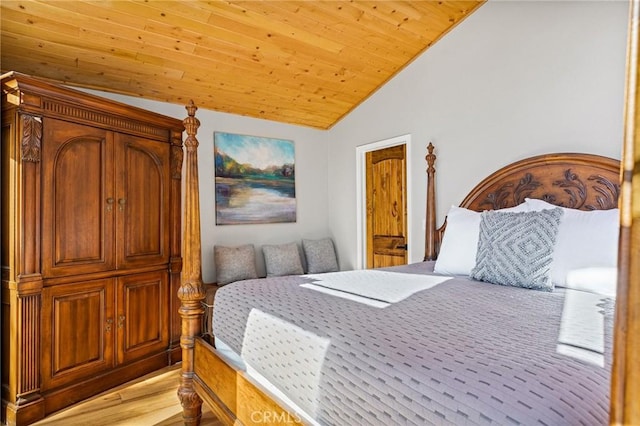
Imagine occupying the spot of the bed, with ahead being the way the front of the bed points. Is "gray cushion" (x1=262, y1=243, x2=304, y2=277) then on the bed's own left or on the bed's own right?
on the bed's own right

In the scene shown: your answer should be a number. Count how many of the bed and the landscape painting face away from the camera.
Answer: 0

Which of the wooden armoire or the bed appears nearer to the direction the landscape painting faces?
the bed

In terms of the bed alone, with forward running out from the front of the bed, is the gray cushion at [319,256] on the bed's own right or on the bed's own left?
on the bed's own right

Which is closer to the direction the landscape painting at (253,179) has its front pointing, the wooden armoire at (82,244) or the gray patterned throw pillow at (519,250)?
the gray patterned throw pillow

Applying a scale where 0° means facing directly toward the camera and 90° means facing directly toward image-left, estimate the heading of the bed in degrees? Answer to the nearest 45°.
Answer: approximately 45°

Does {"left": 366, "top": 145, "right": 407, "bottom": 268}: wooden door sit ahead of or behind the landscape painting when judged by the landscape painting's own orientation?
ahead

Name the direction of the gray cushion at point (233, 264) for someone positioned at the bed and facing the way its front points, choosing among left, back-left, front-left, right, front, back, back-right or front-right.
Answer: right

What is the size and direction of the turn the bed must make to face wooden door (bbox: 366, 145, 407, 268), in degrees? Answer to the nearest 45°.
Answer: approximately 135° to its right

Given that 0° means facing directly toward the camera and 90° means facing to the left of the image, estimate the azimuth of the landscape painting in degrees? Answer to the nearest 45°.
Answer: approximately 315°

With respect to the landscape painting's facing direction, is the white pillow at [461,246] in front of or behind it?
in front
